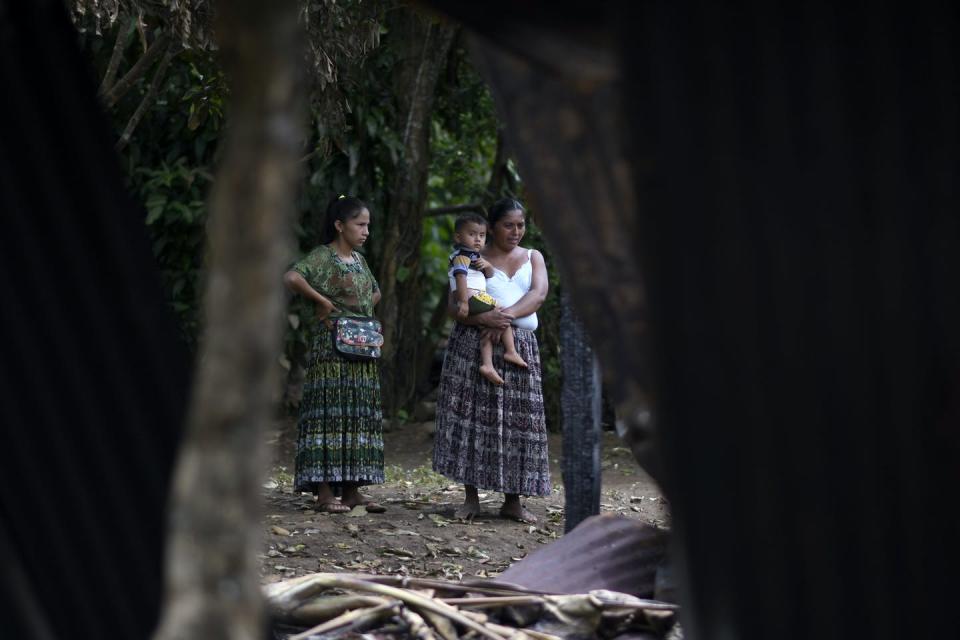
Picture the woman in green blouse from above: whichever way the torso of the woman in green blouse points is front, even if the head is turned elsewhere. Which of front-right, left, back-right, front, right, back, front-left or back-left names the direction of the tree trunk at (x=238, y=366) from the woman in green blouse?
front-right

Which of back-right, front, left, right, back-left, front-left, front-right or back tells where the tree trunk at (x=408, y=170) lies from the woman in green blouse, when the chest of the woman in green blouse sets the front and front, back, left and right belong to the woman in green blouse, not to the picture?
back-left

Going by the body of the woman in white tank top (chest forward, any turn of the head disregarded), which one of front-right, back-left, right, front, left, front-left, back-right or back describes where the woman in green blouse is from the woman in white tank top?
right

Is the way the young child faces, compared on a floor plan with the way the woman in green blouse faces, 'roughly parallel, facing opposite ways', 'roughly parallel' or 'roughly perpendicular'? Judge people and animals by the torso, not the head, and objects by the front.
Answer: roughly parallel

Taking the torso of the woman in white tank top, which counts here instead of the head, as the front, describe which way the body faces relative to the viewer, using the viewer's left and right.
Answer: facing the viewer

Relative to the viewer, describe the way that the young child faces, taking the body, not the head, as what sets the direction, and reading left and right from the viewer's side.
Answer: facing the viewer and to the right of the viewer

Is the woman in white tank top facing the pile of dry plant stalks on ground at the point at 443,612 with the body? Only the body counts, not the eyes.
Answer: yes

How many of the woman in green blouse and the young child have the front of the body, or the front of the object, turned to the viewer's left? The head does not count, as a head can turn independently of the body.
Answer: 0

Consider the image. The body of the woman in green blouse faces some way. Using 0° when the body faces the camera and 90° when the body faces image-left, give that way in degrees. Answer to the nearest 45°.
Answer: approximately 315°

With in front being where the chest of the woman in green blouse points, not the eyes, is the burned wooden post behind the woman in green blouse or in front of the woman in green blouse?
in front

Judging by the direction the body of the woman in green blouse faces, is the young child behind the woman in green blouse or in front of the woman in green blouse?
in front

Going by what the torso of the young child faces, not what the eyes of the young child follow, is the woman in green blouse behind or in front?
behind

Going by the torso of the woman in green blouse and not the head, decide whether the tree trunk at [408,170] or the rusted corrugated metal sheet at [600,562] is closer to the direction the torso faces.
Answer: the rusted corrugated metal sheet

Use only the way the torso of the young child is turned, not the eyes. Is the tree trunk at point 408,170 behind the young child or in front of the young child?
behind

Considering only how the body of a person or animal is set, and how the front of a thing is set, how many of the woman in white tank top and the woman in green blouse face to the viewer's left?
0

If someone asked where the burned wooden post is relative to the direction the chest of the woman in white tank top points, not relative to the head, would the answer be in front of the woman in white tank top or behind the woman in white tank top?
in front
